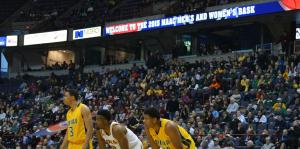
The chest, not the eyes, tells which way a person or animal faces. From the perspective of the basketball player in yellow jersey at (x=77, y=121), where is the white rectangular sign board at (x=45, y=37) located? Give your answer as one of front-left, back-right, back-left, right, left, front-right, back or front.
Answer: back-right

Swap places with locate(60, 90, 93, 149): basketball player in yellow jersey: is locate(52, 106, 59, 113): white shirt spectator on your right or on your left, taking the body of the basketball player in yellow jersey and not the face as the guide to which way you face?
on your right

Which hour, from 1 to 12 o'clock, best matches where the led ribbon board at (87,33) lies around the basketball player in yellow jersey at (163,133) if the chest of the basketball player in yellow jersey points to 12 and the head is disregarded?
The led ribbon board is roughly at 4 o'clock from the basketball player in yellow jersey.

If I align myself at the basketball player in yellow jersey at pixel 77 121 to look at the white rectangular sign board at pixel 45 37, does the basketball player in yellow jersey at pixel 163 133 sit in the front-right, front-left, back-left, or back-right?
back-right

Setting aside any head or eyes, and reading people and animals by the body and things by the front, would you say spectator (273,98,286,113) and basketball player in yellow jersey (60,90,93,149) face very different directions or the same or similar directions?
same or similar directions

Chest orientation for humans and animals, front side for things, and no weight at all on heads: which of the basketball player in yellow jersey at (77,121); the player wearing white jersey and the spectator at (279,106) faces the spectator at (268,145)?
the spectator at (279,106)

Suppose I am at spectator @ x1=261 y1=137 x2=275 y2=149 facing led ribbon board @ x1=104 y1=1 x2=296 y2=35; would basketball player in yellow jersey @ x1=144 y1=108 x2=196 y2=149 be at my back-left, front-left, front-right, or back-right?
back-left

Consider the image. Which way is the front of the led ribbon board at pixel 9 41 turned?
toward the camera

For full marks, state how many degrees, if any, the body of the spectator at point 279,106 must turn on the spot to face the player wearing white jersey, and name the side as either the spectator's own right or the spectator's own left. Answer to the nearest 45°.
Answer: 0° — they already face them

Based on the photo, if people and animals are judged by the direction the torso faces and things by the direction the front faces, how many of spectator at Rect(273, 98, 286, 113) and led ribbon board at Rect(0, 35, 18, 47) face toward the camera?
2

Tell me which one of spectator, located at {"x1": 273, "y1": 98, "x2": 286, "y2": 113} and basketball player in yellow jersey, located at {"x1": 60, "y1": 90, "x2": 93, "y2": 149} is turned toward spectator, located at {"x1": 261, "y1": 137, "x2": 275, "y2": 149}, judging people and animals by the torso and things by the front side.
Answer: spectator, located at {"x1": 273, "y1": 98, "x2": 286, "y2": 113}

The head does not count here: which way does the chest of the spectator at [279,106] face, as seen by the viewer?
toward the camera

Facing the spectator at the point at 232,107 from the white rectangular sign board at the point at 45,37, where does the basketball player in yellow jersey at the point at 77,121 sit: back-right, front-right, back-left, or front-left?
front-right
